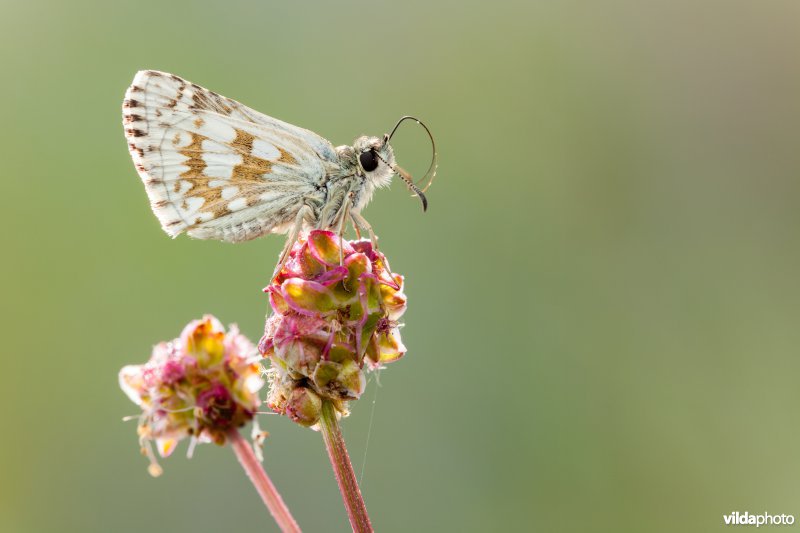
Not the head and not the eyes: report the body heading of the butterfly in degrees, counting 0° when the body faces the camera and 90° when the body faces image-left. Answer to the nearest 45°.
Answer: approximately 270°
